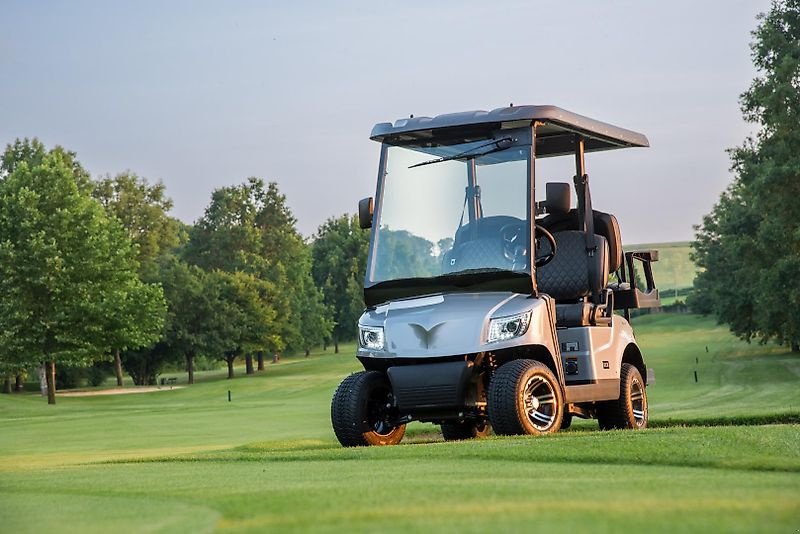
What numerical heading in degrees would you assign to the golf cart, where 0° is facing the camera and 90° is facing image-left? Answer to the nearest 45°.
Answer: approximately 45°
